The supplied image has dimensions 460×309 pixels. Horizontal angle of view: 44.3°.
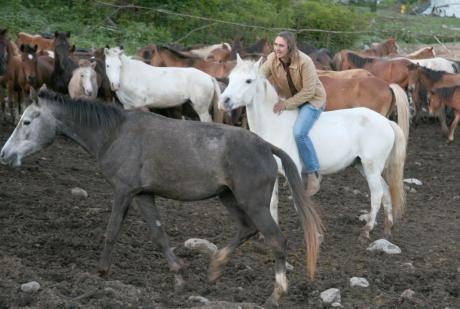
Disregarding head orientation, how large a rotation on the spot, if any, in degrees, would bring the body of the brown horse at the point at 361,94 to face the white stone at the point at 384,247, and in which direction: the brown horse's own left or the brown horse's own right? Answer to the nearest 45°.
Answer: approximately 90° to the brown horse's own left

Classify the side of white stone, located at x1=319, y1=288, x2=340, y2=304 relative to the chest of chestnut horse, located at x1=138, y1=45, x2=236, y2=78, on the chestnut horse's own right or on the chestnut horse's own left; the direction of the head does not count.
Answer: on the chestnut horse's own left

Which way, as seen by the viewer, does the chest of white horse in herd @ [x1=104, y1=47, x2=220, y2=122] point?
to the viewer's left

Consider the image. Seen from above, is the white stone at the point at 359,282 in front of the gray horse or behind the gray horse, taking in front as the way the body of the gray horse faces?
behind

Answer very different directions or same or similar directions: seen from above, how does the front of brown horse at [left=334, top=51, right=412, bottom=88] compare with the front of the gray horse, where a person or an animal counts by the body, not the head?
same or similar directions

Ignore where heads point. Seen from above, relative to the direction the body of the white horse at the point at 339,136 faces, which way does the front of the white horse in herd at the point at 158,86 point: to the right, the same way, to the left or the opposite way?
the same way

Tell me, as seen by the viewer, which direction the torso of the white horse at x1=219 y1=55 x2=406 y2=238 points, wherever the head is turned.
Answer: to the viewer's left

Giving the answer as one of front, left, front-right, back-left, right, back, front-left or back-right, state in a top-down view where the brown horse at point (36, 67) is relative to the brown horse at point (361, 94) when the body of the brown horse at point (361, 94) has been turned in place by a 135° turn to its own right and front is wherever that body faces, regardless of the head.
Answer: back-left

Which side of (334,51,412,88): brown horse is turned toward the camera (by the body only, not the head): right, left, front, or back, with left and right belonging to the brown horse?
left

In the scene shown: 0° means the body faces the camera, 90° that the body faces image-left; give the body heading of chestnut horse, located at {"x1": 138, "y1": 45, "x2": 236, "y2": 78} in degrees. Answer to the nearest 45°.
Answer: approximately 90°

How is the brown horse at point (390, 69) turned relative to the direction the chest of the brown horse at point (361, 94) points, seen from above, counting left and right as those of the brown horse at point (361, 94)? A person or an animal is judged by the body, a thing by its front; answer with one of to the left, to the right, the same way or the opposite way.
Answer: the same way

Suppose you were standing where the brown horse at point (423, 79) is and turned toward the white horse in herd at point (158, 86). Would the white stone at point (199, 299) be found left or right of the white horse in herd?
left

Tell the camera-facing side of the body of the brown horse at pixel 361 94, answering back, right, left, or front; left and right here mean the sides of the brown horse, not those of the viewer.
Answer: left

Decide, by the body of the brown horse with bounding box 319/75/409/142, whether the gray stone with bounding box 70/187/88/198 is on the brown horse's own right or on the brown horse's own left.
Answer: on the brown horse's own left

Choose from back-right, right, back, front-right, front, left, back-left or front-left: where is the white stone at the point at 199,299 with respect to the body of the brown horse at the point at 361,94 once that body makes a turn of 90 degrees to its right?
back

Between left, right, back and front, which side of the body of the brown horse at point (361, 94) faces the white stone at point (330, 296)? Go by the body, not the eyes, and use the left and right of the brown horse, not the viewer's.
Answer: left
